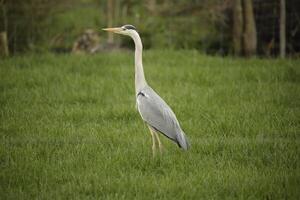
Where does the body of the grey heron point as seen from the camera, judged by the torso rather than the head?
to the viewer's left
